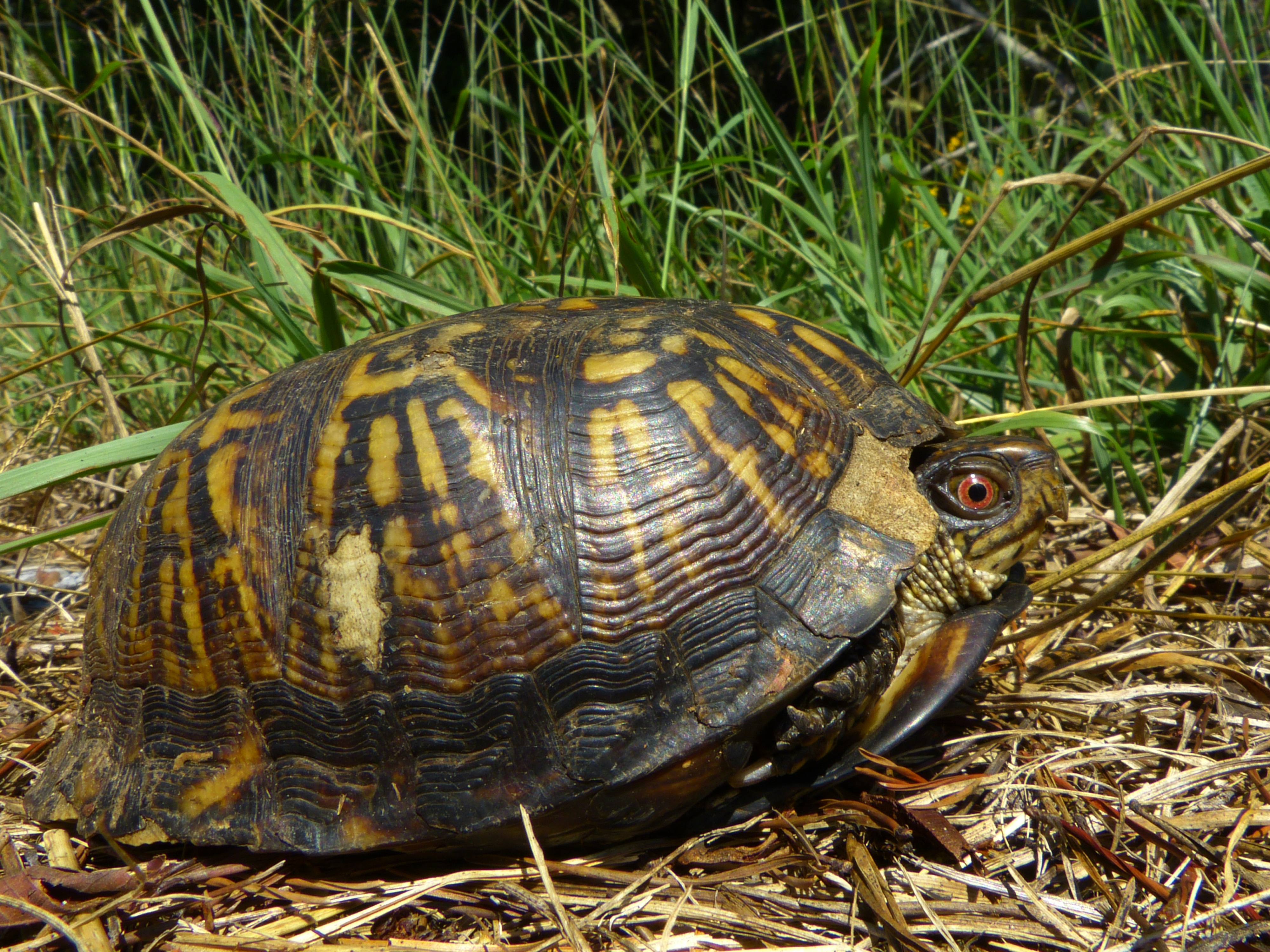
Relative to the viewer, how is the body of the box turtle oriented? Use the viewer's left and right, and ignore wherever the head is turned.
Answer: facing to the right of the viewer
